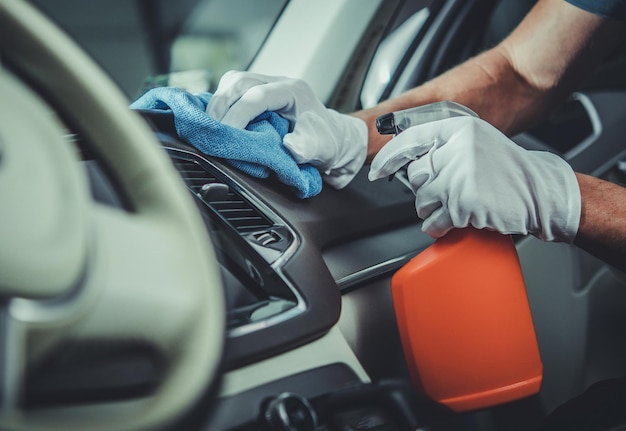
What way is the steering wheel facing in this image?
toward the camera
